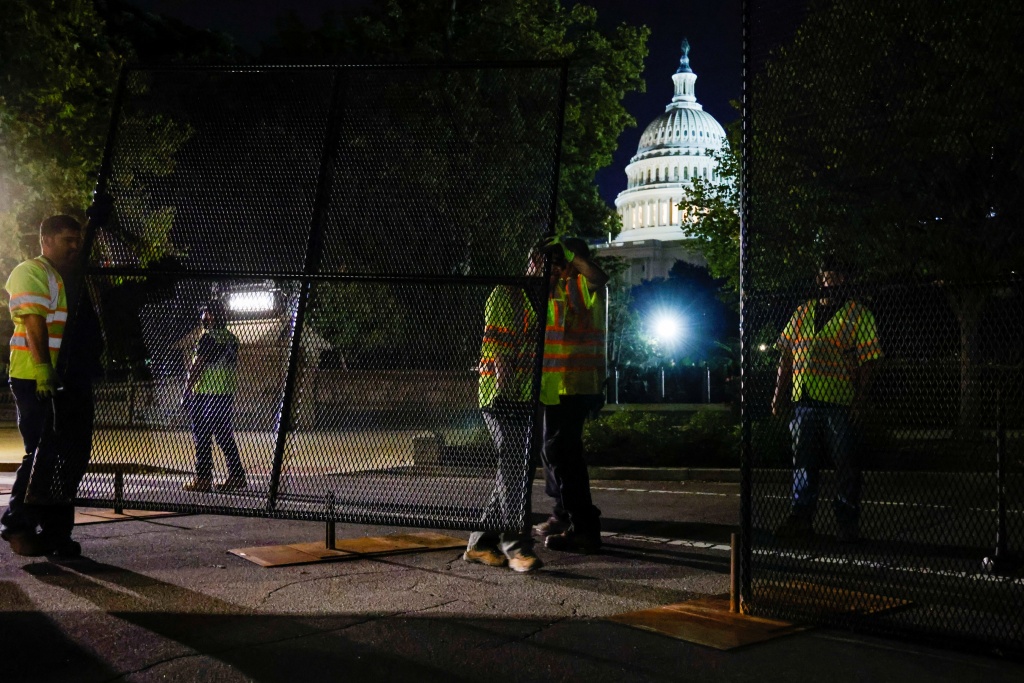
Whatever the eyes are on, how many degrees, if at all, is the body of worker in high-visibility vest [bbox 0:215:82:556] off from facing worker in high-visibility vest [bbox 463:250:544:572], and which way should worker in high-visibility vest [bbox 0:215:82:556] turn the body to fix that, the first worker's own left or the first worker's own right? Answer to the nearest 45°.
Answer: approximately 45° to the first worker's own right

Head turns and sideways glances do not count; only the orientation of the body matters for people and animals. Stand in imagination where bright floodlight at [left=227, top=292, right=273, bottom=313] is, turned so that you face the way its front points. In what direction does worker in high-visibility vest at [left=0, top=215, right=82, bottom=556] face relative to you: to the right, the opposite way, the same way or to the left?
to the left

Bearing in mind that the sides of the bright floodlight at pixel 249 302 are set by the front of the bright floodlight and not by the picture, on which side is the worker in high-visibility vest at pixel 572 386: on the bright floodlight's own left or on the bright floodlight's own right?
on the bright floodlight's own left

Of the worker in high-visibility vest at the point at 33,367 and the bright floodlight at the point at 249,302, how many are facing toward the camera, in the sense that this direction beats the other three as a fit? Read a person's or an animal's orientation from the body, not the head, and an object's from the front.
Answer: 1

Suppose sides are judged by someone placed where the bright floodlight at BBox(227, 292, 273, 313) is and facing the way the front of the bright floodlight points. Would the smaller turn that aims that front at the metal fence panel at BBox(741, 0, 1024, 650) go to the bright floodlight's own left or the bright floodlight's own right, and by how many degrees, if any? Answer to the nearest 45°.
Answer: approximately 45° to the bright floodlight's own left

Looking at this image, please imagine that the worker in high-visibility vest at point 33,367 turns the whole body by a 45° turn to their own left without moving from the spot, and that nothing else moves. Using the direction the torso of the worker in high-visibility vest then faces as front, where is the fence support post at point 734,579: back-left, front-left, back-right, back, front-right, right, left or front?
right

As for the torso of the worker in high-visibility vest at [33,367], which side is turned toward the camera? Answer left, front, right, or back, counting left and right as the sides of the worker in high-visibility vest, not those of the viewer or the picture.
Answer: right

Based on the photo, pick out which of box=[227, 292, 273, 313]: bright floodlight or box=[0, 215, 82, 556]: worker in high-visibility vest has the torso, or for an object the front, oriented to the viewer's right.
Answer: the worker in high-visibility vest

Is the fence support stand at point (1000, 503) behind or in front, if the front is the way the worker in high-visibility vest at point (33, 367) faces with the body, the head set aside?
in front

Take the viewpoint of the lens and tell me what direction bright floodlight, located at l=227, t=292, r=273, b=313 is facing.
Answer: facing the viewer

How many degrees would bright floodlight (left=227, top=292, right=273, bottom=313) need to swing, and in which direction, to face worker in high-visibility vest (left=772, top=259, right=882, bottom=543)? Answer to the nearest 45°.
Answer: approximately 45° to its left

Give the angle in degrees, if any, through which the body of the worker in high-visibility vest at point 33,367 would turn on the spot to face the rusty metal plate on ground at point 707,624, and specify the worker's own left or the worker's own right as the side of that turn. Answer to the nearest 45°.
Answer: approximately 45° to the worker's own right
